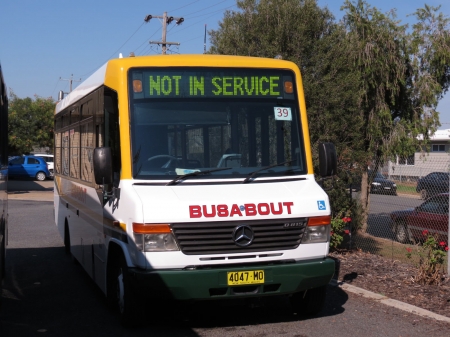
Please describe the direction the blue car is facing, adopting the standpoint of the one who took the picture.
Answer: facing to the left of the viewer
